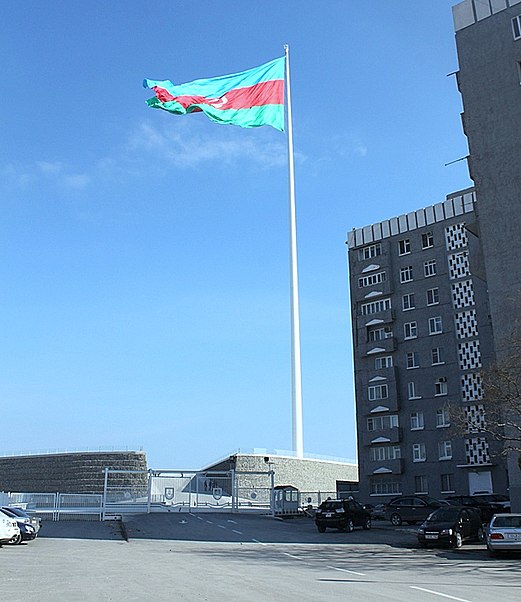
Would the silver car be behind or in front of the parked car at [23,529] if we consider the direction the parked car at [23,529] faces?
in front

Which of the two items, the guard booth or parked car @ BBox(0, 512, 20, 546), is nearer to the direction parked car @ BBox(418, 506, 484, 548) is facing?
the parked car

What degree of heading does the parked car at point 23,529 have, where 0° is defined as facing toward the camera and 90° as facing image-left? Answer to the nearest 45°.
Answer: approximately 315°

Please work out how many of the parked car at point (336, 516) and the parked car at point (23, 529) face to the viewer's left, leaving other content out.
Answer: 0

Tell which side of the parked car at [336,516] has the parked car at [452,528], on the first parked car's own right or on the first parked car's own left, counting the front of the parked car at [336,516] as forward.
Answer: on the first parked car's own right

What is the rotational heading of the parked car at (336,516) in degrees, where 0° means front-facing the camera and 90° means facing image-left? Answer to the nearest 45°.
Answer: approximately 225°

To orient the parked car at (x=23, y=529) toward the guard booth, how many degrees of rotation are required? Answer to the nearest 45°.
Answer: approximately 90° to its left

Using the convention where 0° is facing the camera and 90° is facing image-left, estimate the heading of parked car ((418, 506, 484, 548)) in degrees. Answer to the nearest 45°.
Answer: approximately 45°

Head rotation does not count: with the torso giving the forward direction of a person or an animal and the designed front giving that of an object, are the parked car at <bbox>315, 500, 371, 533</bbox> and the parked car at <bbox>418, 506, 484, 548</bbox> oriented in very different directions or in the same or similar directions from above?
very different directions

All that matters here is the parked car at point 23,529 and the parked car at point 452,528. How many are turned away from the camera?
0

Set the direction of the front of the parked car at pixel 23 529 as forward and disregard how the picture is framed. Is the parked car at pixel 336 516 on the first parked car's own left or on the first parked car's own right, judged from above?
on the first parked car's own left
